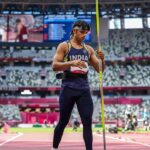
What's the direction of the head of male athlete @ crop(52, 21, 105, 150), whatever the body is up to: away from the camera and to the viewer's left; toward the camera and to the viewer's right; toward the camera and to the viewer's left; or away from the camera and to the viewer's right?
toward the camera and to the viewer's right
